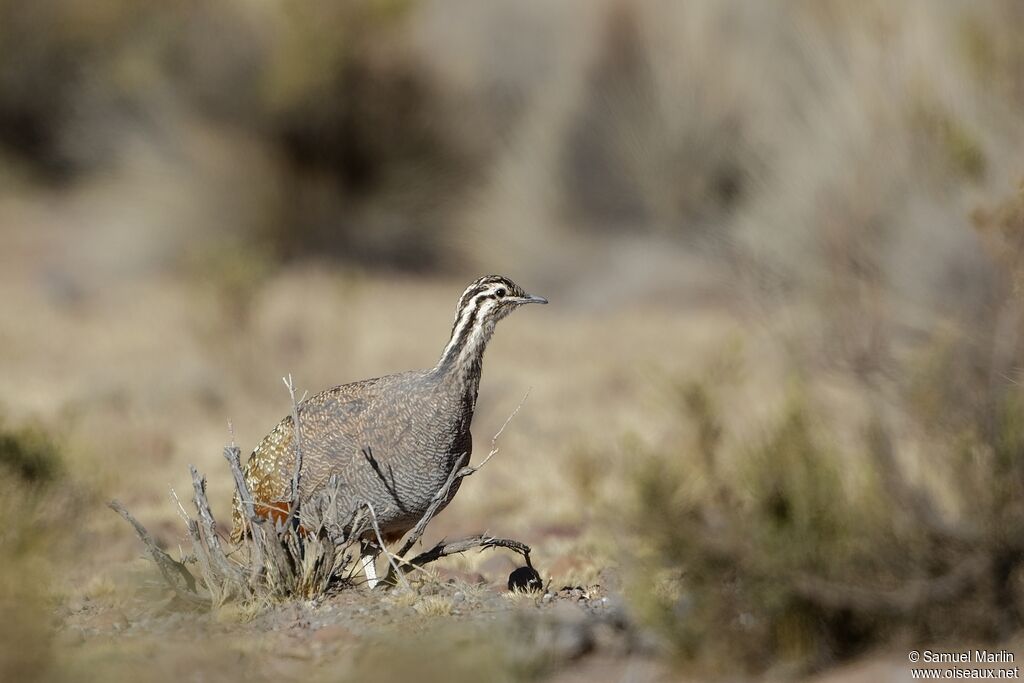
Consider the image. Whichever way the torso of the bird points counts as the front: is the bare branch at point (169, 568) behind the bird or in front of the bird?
behind

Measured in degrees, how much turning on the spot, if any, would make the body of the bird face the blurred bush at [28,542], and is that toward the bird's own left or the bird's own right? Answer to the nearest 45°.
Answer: approximately 180°

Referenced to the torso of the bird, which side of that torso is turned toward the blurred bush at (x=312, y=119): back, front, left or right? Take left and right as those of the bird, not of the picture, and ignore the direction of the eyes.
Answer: left

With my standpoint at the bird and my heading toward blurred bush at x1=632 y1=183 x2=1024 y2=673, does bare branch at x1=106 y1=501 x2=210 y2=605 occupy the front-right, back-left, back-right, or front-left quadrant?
back-right

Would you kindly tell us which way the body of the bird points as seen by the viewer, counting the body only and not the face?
to the viewer's right
